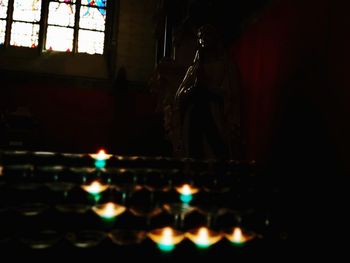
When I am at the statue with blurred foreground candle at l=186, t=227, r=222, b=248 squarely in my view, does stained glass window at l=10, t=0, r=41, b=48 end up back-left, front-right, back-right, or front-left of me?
back-right
